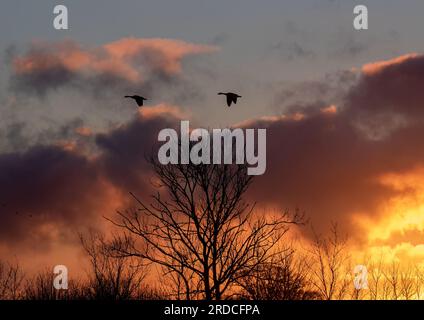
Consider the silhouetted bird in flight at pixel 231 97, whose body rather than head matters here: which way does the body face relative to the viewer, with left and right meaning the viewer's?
facing to the left of the viewer
